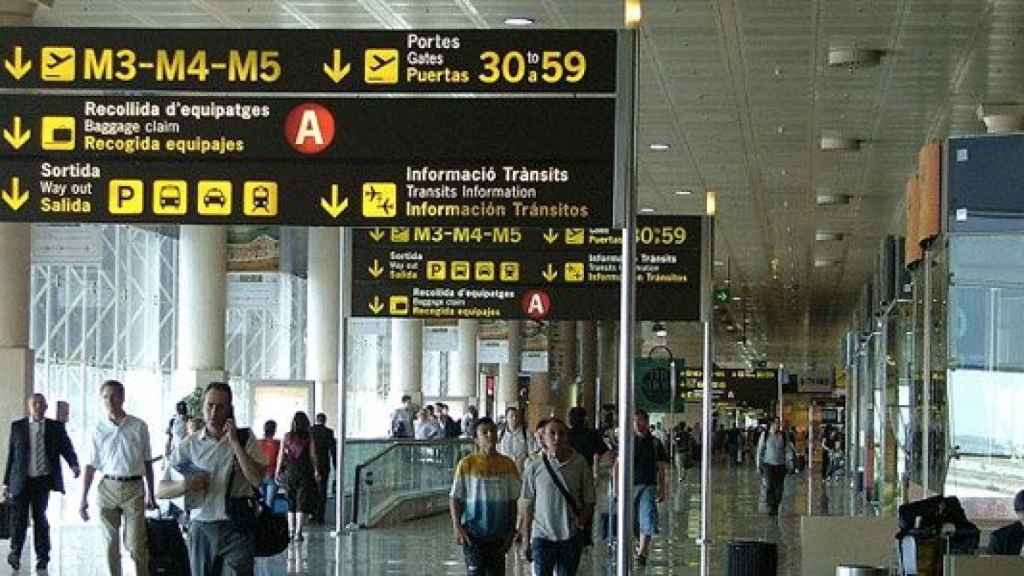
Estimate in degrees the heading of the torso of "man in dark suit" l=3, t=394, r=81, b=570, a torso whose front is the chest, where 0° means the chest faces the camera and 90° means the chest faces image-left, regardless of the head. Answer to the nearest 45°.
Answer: approximately 0°

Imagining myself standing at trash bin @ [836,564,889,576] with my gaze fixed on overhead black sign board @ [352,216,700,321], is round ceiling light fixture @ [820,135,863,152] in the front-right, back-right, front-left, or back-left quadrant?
front-right

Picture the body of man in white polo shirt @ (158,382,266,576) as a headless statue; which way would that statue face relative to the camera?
toward the camera

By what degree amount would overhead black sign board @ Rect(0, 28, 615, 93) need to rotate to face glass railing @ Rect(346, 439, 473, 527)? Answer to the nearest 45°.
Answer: approximately 180°

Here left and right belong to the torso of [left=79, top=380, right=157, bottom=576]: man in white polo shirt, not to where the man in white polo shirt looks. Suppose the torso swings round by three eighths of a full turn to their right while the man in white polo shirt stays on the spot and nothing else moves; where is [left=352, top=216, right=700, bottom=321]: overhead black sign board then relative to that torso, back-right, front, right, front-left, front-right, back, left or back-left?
right

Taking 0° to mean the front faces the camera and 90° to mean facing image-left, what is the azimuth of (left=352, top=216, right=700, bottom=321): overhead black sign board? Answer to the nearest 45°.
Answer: approximately 0°

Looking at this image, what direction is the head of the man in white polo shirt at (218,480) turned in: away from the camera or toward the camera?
toward the camera

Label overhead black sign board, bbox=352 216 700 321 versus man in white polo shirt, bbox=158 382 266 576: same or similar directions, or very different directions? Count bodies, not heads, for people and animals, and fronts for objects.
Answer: same or similar directions

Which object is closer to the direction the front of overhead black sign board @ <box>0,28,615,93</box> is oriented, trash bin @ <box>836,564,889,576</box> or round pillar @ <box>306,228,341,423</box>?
the trash bin

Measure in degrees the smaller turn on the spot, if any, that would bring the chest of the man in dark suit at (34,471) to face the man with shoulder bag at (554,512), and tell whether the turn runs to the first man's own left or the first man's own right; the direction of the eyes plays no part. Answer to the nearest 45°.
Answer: approximately 45° to the first man's own left

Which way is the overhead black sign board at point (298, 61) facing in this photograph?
toward the camera
